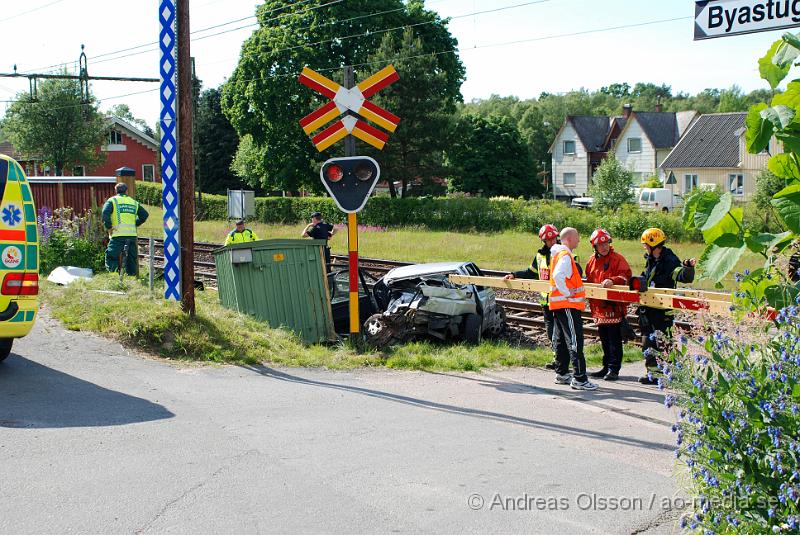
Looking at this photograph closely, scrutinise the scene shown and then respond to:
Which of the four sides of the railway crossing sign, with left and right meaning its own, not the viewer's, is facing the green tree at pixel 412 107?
back

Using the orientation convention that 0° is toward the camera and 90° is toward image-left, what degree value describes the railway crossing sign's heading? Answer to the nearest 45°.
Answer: approximately 0°

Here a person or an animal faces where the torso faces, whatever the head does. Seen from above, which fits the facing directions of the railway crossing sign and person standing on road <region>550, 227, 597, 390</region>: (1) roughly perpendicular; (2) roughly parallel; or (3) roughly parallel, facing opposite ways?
roughly perpendicular

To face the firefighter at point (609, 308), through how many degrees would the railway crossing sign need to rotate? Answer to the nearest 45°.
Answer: approximately 90° to its left

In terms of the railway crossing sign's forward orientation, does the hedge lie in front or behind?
behind

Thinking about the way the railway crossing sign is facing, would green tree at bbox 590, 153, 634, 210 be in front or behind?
behind

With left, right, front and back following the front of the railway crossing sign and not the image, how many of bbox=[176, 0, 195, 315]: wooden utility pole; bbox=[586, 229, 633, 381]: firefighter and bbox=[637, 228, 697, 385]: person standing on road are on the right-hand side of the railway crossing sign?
1

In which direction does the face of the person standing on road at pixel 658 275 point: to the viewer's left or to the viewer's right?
to the viewer's left
